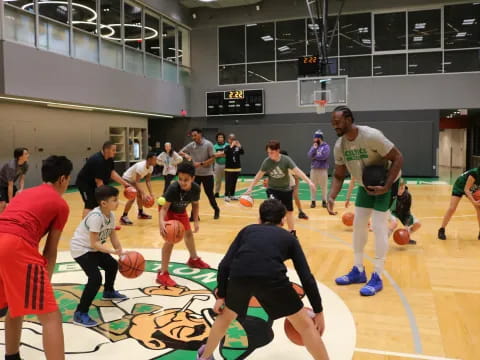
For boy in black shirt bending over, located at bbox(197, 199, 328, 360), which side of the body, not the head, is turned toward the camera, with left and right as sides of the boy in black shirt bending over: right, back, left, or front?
back

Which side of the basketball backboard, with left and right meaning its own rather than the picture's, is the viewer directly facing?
front

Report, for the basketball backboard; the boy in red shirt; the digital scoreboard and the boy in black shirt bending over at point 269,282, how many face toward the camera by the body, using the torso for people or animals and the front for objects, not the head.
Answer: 2

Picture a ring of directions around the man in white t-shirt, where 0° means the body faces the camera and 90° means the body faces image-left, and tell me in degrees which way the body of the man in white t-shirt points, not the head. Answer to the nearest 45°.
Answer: approximately 45°

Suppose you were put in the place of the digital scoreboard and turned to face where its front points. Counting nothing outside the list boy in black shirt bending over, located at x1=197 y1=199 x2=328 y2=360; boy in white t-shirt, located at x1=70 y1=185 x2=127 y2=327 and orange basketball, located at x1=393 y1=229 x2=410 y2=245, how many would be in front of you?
3

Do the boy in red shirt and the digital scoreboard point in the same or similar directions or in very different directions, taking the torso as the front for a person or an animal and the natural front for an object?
very different directions

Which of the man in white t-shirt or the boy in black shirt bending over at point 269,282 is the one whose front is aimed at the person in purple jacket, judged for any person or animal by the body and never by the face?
the boy in black shirt bending over

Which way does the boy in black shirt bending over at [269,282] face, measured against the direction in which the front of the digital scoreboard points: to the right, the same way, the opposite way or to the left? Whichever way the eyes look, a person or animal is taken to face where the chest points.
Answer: the opposite way

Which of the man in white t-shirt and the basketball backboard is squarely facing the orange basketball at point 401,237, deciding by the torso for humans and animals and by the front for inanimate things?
the basketball backboard

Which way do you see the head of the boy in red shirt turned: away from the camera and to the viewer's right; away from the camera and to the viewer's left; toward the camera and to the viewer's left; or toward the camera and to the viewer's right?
away from the camera and to the viewer's right

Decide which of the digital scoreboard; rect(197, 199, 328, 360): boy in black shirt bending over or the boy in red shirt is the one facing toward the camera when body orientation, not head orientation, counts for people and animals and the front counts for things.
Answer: the digital scoreboard

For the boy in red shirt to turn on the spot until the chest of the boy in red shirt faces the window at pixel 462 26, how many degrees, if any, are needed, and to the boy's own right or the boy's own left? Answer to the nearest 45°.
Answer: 0° — they already face it

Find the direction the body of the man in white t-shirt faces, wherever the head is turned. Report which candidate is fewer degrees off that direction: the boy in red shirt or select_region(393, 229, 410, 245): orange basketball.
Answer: the boy in red shirt

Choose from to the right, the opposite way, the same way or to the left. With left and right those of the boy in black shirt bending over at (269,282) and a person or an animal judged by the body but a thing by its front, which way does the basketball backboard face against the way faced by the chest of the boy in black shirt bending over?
the opposite way

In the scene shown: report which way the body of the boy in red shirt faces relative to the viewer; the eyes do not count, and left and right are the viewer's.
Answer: facing away from the viewer and to the right of the viewer

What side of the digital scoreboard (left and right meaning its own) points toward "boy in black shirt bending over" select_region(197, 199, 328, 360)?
front

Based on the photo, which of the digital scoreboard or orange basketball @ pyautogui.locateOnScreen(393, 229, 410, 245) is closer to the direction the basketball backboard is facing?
the orange basketball
